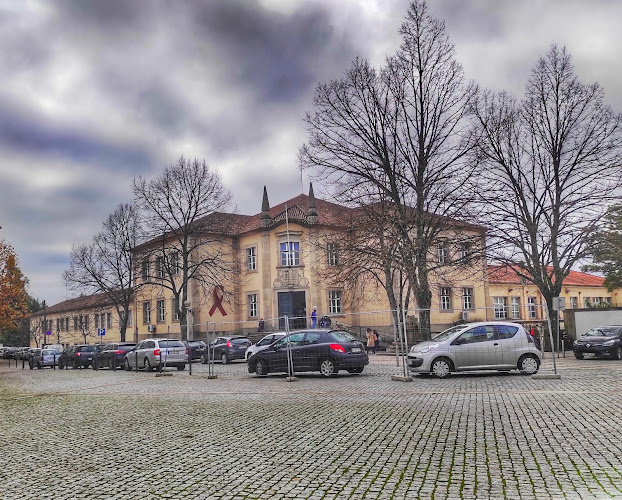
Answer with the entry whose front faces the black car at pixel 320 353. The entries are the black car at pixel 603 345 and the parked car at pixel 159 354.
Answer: the black car at pixel 603 345

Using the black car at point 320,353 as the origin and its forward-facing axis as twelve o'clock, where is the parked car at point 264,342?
The parked car is roughly at 1 o'clock from the black car.

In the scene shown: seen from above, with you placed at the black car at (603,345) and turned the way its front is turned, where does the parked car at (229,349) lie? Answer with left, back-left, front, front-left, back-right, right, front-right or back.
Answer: front-right

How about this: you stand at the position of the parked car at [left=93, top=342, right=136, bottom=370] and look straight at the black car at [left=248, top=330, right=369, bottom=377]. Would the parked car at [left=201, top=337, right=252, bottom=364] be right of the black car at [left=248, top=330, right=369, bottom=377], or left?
left

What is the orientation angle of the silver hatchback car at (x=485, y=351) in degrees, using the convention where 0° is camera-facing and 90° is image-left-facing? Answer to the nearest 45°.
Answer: approximately 90°

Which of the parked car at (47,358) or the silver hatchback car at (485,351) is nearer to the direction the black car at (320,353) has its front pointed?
the parked car

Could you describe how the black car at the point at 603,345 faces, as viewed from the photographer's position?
facing the viewer and to the left of the viewer

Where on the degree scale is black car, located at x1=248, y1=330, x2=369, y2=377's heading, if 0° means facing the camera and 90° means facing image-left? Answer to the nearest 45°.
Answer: approximately 135°

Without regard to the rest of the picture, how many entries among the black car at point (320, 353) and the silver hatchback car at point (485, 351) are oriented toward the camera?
0

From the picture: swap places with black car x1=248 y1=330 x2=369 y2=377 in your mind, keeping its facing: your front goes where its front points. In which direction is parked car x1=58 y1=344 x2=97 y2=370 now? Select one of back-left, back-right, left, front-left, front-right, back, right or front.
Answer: front

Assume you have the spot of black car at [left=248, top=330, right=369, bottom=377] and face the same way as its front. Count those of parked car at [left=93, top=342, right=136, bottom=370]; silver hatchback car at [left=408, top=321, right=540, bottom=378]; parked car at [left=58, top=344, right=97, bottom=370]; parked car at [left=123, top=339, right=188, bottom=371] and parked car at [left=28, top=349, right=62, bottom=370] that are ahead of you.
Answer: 4

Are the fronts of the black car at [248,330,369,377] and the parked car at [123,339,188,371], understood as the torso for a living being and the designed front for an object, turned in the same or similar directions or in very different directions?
same or similar directions

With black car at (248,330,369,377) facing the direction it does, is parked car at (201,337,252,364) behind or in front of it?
in front
